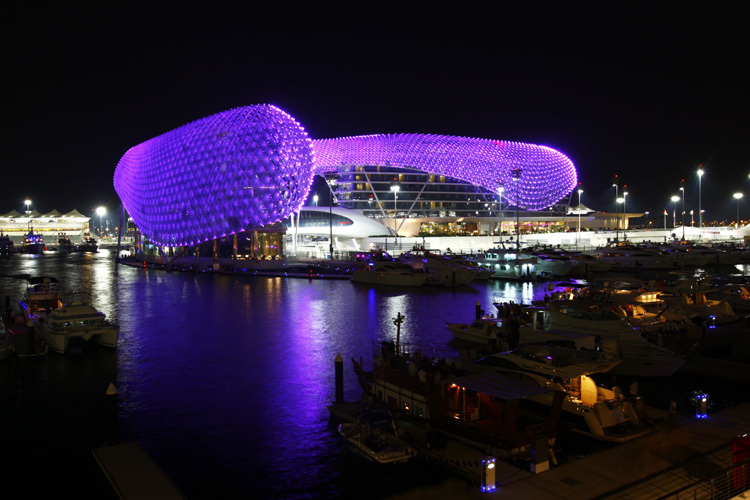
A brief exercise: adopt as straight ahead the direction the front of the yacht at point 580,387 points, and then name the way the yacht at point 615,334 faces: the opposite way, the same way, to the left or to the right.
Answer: the opposite way

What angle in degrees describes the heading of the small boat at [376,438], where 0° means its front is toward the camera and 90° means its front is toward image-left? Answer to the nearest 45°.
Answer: approximately 135°

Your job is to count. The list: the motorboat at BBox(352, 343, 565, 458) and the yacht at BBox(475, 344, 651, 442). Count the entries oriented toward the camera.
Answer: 0

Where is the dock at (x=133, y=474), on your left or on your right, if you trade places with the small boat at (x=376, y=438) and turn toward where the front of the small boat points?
on your left

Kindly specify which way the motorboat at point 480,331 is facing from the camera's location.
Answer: facing away from the viewer and to the left of the viewer

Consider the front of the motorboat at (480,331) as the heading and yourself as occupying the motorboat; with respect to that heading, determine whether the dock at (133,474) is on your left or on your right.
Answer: on your left
